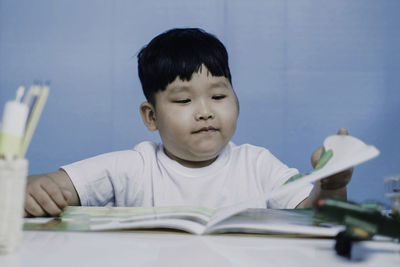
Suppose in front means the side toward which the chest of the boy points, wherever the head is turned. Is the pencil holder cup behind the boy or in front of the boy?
in front

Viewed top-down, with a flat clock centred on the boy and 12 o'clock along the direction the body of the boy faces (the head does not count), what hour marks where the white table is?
The white table is roughly at 12 o'clock from the boy.

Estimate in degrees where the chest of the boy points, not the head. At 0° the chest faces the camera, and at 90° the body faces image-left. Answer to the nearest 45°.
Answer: approximately 0°
